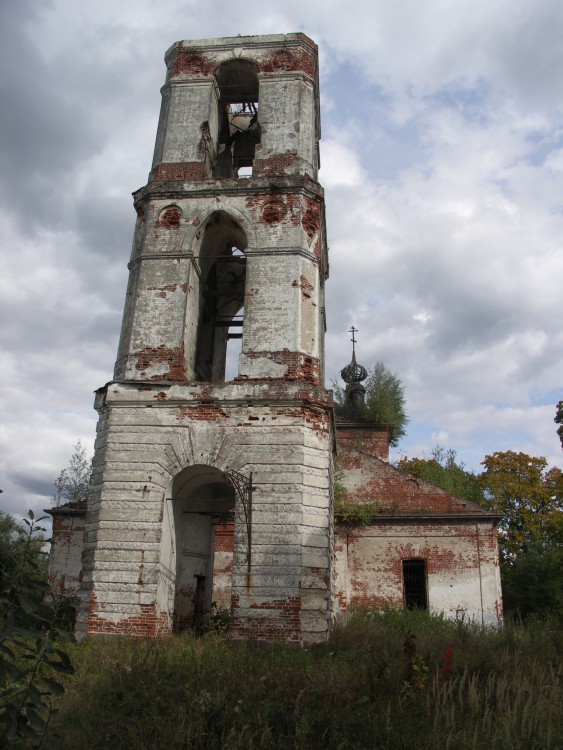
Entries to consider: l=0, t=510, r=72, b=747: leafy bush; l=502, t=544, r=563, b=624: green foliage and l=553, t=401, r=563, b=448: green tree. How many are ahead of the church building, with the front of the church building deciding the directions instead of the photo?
1

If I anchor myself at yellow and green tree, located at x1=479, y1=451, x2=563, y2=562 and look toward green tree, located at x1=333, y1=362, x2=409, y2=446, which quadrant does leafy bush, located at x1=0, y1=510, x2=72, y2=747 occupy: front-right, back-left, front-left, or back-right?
front-left

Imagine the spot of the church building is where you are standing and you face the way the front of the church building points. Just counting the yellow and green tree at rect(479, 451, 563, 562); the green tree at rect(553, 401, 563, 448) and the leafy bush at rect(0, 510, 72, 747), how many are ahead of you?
1

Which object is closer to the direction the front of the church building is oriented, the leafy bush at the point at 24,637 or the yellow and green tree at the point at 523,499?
the leafy bush

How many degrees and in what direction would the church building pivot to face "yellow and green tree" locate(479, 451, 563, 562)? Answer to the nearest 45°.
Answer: approximately 135° to its left

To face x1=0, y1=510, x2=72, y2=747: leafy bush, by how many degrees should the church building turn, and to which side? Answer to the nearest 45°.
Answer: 0° — it already faces it

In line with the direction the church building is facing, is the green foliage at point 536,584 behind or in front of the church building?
behind

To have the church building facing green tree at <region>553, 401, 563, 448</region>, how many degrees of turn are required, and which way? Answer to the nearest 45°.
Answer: approximately 135° to its left

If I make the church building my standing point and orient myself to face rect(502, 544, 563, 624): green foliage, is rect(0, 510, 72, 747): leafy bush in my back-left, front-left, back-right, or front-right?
back-right
